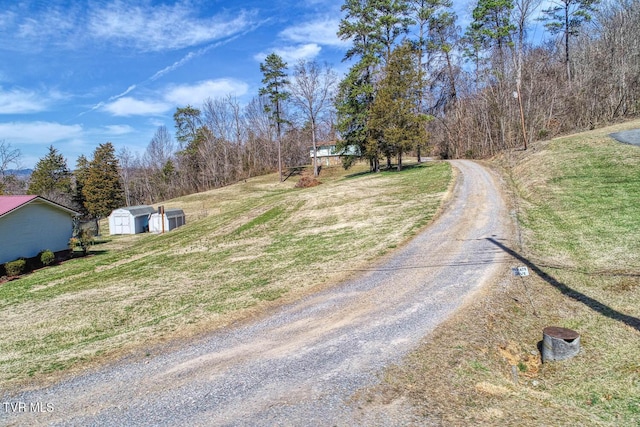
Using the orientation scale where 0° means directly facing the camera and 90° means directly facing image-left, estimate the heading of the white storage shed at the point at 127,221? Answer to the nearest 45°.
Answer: approximately 45°

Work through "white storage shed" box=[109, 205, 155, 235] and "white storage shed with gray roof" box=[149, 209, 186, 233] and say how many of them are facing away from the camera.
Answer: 0

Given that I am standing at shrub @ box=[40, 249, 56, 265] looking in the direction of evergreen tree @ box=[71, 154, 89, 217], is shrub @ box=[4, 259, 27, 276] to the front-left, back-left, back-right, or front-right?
back-left

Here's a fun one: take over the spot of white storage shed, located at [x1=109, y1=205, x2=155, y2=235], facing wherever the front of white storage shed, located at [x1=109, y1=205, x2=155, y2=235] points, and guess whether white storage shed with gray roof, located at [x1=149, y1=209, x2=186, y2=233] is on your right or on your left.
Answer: on your left

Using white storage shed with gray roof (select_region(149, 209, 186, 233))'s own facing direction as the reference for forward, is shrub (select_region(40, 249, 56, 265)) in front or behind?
in front

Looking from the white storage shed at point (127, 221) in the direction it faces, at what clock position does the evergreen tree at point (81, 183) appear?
The evergreen tree is roughly at 4 o'clock from the white storage shed.

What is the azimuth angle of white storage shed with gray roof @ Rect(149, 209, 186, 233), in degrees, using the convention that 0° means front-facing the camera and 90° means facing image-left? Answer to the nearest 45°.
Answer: approximately 45°

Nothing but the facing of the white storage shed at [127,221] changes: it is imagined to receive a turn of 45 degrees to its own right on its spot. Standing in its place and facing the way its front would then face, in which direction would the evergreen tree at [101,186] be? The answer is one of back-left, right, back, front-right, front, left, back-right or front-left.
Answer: right

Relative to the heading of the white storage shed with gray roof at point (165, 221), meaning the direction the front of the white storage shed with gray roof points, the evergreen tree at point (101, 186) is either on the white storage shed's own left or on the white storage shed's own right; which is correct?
on the white storage shed's own right

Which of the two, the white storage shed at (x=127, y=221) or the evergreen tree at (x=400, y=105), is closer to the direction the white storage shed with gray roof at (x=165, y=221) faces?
the white storage shed
